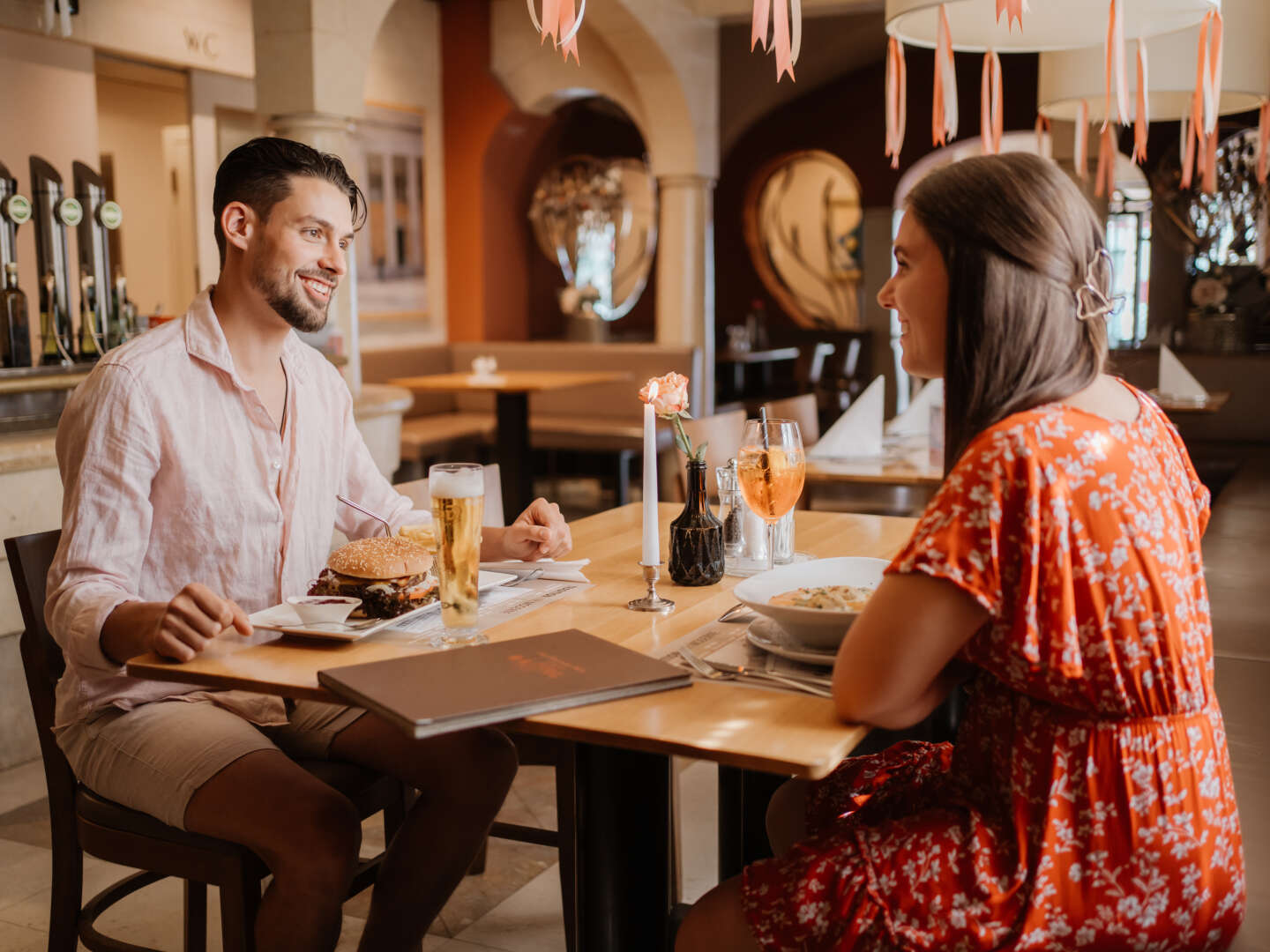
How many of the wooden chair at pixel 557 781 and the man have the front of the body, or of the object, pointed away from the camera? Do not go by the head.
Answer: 0

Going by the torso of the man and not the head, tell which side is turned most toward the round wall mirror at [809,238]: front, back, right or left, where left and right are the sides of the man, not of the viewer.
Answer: left

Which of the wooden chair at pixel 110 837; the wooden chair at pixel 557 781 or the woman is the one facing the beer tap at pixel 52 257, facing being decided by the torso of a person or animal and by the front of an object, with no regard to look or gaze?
the woman

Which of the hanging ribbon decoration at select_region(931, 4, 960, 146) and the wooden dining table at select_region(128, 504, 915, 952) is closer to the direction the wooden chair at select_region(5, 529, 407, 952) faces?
the wooden dining table

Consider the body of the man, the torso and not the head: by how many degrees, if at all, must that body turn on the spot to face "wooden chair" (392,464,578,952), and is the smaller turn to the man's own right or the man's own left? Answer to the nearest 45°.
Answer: approximately 90° to the man's own left

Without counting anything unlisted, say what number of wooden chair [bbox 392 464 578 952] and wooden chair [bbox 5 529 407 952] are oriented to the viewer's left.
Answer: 0

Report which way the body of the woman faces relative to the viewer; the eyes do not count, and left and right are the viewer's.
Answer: facing away from the viewer and to the left of the viewer

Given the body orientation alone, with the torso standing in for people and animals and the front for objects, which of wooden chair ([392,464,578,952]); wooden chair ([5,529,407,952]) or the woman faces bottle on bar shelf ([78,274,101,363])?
the woman

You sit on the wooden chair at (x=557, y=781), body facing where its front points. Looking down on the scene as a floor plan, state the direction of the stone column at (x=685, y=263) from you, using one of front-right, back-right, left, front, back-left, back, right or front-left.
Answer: back-left

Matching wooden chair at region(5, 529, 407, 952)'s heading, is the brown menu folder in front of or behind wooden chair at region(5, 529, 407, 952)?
in front

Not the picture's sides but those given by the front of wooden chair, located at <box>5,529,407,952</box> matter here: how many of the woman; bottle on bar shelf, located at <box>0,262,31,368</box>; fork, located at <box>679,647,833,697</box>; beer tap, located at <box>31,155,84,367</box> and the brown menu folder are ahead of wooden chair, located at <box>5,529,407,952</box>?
3

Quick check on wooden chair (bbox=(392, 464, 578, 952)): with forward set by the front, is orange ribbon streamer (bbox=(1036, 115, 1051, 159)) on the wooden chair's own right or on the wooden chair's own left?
on the wooden chair's own left

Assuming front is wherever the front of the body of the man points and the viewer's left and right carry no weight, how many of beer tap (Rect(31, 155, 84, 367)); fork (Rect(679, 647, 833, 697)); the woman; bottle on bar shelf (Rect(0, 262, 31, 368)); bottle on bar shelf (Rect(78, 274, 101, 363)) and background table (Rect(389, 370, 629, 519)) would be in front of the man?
2

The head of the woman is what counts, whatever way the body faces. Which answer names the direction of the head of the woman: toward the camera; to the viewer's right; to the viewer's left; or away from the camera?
to the viewer's left
